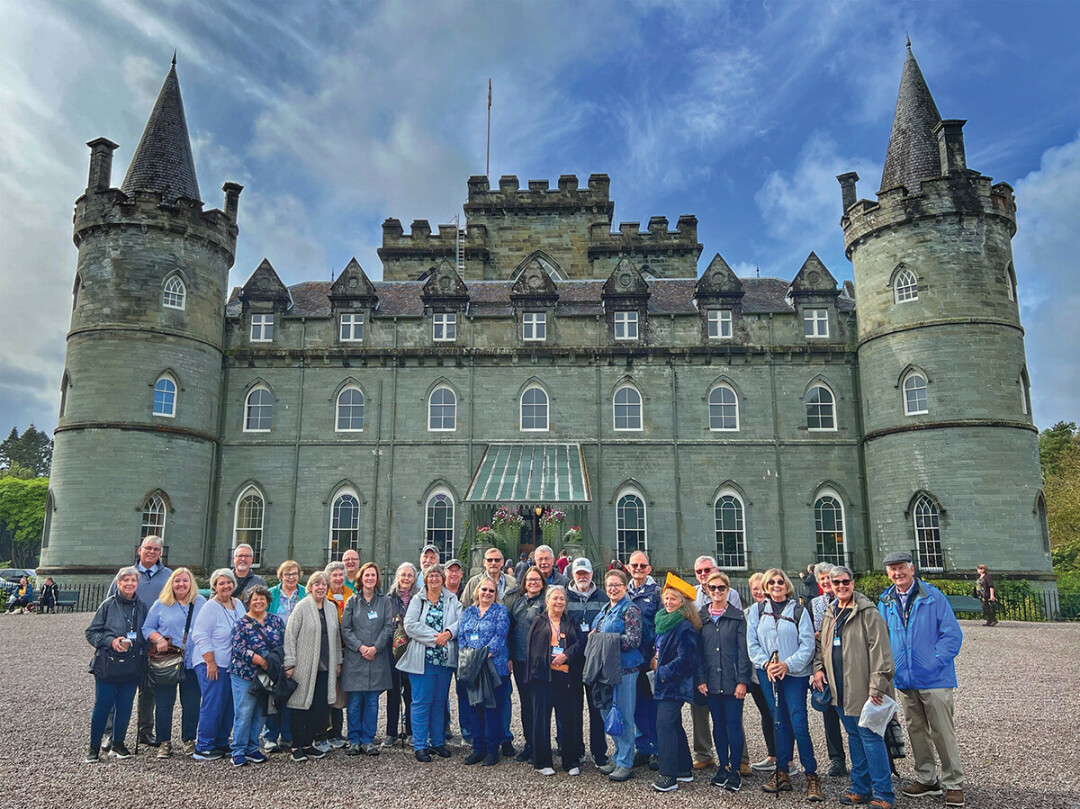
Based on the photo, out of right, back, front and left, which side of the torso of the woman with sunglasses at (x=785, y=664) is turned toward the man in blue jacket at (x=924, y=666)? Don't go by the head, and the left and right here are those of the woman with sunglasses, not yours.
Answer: left

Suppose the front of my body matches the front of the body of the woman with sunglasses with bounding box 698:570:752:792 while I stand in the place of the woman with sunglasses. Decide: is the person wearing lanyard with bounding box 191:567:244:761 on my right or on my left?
on my right

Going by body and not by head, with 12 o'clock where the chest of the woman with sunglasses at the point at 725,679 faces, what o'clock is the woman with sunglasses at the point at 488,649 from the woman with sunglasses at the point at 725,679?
the woman with sunglasses at the point at 488,649 is roughly at 3 o'clock from the woman with sunglasses at the point at 725,679.

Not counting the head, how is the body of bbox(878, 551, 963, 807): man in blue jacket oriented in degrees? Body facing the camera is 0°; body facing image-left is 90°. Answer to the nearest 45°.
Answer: approximately 45°

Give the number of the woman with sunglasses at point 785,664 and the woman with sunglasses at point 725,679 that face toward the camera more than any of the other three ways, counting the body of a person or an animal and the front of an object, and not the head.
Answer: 2
